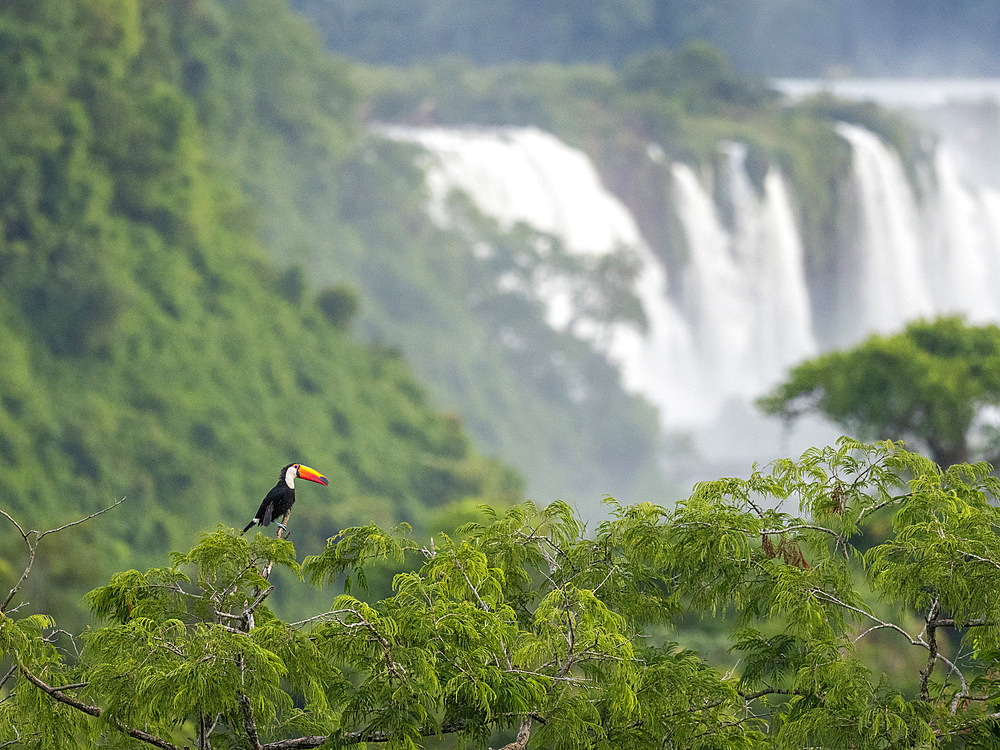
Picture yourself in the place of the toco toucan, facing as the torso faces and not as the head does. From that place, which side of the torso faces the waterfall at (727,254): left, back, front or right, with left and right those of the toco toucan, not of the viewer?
left

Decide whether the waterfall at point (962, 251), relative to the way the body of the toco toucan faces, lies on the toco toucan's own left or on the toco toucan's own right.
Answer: on the toco toucan's own left

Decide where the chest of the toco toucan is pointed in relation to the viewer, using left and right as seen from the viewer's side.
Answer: facing to the right of the viewer
